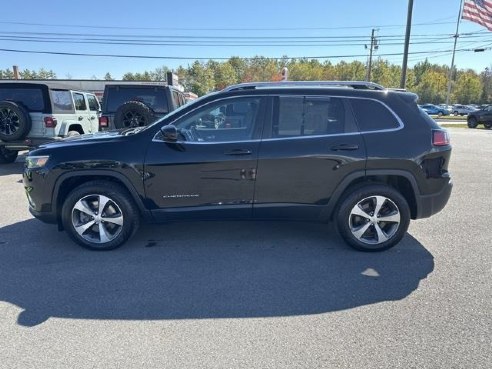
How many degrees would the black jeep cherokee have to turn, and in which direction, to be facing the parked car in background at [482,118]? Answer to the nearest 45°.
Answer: approximately 135° to its right

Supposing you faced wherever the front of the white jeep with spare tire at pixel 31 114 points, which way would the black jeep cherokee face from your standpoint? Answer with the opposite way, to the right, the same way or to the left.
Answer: to the left

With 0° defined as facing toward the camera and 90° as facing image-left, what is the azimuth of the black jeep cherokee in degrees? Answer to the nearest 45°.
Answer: approximately 90°

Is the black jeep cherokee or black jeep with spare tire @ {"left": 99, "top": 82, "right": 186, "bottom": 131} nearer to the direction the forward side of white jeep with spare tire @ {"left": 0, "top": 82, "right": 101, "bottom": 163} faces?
the black jeep with spare tire

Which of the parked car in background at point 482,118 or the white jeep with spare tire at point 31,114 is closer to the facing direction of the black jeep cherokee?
the white jeep with spare tire

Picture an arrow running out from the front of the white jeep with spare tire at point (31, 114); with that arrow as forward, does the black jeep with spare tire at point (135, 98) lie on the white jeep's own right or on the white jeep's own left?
on the white jeep's own right

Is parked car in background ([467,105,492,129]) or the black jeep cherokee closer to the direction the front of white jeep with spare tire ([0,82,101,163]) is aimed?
the parked car in background

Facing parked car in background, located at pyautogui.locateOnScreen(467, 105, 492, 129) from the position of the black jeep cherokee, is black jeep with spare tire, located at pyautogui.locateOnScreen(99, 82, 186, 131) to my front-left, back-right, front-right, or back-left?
front-left

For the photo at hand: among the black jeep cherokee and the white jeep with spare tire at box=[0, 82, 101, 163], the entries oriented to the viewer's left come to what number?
1

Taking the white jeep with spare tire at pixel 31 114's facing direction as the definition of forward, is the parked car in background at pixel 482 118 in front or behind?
in front

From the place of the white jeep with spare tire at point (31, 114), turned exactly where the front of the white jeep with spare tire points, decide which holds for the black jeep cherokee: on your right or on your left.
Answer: on your right

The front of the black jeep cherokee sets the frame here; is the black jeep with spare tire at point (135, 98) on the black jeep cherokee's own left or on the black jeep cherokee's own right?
on the black jeep cherokee's own right

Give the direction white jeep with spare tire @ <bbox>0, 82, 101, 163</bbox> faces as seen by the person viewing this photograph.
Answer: facing away from the viewer and to the right of the viewer
